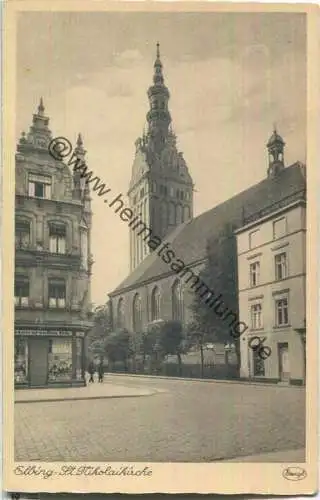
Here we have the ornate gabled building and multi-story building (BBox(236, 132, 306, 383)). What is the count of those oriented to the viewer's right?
0

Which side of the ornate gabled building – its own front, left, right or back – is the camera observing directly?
front

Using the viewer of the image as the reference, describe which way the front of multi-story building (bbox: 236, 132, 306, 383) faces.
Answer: facing the viewer and to the left of the viewer
